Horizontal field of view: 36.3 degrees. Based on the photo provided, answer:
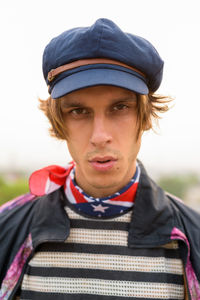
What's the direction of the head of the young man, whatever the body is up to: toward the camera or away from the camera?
toward the camera

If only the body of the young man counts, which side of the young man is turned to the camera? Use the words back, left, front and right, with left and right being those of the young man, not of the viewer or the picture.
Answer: front
